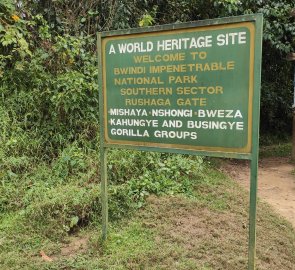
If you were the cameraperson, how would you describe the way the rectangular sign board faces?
facing the viewer and to the left of the viewer
